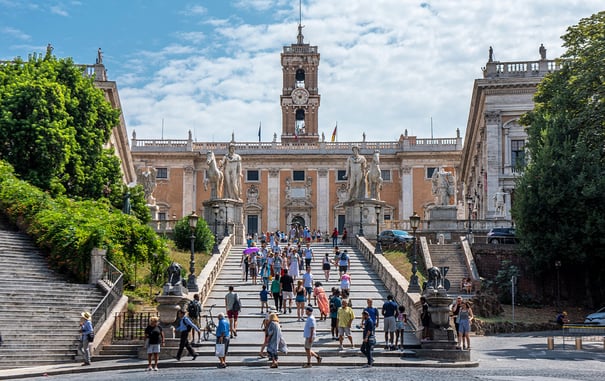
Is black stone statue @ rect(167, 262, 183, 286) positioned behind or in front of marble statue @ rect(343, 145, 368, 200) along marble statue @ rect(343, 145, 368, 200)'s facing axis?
in front

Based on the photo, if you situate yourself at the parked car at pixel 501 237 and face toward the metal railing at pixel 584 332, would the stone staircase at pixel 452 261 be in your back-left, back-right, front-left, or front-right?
front-right

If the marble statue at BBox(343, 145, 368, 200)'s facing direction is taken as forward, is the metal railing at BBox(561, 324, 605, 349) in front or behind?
in front

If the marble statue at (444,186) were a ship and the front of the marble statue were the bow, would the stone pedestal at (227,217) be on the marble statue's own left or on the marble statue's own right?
on the marble statue's own right

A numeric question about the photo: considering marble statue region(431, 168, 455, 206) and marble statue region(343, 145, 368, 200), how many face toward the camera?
2

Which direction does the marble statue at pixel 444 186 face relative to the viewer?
toward the camera

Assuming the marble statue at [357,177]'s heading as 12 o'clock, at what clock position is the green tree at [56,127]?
The green tree is roughly at 2 o'clock from the marble statue.

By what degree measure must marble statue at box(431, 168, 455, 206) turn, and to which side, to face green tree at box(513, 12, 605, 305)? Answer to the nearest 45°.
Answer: approximately 45° to its left

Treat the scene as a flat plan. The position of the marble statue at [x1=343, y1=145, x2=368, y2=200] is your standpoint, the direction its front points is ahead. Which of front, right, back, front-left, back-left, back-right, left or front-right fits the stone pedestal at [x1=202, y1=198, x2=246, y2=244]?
right

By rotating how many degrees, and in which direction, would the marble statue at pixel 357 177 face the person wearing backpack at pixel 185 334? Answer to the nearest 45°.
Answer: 0° — it already faces them

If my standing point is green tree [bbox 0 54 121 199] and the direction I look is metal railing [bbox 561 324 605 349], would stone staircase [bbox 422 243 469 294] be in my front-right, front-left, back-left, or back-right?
front-left

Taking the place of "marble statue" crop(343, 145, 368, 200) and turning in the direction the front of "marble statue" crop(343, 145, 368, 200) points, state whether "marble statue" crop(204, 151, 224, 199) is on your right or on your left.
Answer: on your right

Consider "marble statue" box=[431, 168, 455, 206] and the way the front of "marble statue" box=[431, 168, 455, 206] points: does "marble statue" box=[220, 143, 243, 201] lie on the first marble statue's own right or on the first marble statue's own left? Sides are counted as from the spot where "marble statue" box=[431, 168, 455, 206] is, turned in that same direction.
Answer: on the first marble statue's own right

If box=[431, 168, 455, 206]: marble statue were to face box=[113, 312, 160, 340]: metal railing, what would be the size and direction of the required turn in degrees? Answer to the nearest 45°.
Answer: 0° — it already faces it

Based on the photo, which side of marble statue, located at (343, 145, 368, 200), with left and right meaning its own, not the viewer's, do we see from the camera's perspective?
front

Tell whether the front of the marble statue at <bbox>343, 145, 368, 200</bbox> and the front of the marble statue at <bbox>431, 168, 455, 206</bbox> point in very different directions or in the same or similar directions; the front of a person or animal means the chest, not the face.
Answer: same or similar directions
